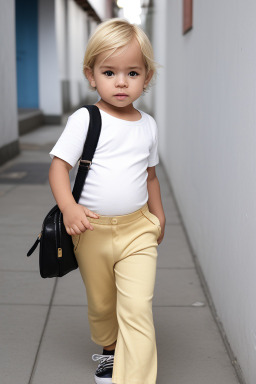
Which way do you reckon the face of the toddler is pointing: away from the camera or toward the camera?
toward the camera

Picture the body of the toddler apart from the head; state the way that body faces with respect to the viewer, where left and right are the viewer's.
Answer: facing the viewer
